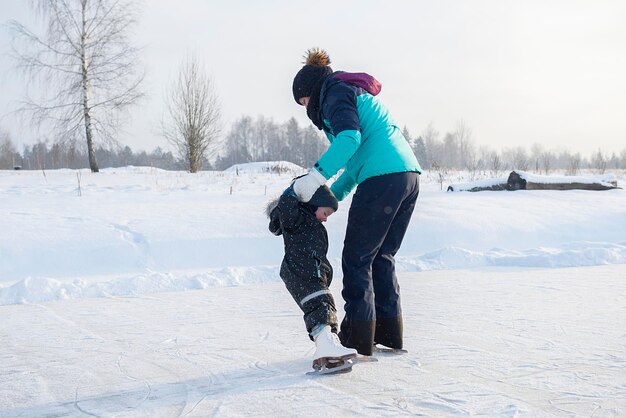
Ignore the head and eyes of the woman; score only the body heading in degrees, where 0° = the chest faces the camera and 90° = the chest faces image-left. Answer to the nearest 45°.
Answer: approximately 90°

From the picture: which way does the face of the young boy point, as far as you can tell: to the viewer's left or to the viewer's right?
to the viewer's right

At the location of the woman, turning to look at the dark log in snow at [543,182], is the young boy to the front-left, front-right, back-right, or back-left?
back-left

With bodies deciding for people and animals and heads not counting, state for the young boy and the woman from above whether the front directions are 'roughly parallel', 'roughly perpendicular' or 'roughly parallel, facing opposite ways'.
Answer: roughly parallel, facing opposite ways

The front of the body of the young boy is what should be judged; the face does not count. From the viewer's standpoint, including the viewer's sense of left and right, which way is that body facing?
facing to the right of the viewer

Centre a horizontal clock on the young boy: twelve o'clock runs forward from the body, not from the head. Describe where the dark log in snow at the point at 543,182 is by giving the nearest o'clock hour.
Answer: The dark log in snow is roughly at 10 o'clock from the young boy.

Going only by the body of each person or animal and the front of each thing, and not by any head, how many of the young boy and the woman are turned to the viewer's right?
1
